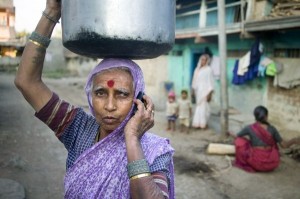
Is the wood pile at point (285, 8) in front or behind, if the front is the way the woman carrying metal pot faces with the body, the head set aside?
behind

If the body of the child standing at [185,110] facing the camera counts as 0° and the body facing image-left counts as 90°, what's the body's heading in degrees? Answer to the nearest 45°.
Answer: approximately 0°

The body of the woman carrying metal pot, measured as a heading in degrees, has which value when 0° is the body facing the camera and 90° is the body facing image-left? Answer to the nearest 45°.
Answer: approximately 0°

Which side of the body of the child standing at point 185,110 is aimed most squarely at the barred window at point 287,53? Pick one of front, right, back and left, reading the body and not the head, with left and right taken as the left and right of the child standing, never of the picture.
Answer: left

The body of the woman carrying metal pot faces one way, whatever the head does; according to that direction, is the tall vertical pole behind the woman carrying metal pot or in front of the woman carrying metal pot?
behind

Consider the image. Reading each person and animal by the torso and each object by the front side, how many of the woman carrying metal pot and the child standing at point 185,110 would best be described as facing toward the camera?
2
